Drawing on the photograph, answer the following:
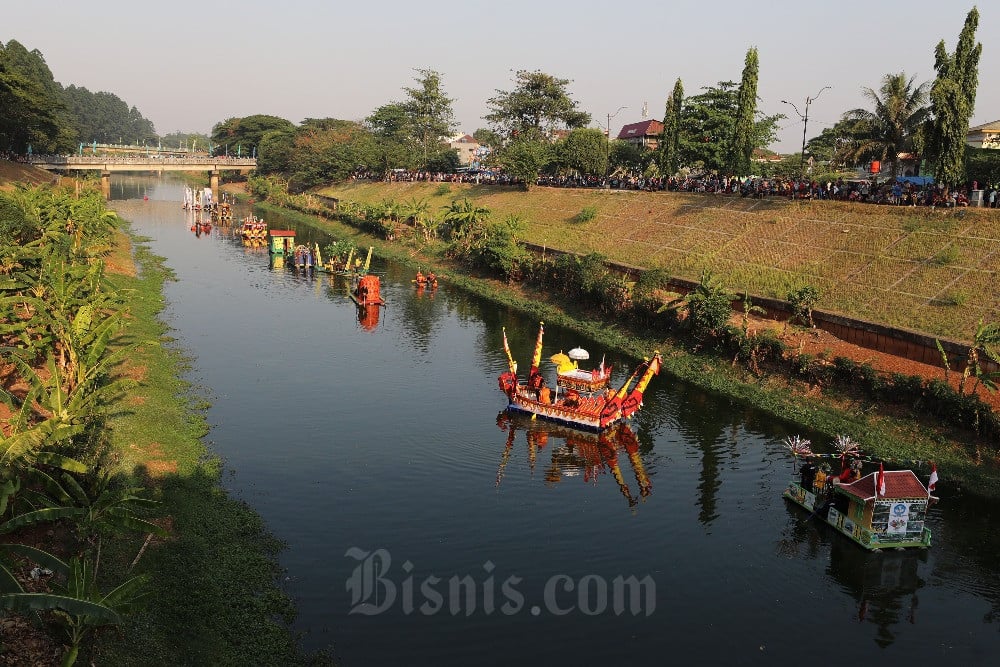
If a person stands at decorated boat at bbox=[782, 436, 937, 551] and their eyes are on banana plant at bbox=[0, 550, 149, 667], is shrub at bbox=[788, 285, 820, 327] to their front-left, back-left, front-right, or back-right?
back-right

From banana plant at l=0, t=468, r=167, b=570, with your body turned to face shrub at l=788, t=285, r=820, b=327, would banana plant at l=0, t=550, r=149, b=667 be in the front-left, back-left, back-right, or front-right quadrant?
back-right

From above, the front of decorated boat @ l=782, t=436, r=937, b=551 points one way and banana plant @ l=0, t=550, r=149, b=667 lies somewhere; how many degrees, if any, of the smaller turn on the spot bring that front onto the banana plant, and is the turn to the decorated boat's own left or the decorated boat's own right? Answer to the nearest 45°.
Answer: approximately 90° to the decorated boat's own right

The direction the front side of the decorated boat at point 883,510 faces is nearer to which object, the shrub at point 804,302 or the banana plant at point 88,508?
the shrub

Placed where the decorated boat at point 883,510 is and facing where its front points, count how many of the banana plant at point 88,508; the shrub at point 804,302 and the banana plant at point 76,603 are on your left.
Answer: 2
